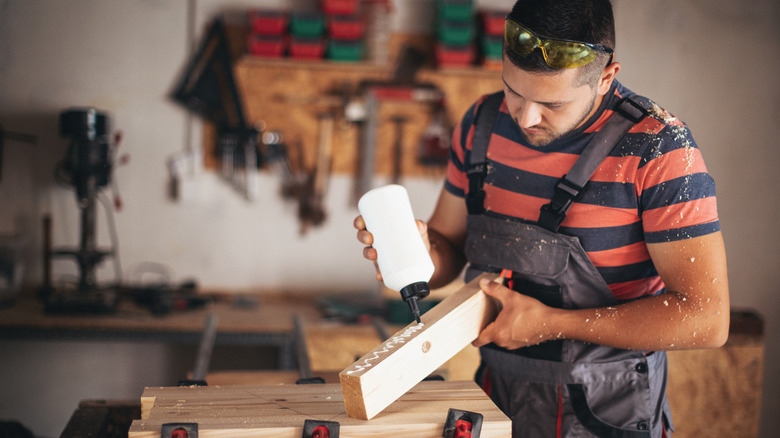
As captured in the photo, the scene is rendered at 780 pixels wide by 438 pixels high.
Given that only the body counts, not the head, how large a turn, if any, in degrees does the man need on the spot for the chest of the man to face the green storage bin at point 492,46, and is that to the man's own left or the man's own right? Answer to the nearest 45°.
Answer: approximately 135° to the man's own right

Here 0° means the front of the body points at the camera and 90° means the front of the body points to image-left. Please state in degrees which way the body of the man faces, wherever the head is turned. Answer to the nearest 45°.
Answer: approximately 45°

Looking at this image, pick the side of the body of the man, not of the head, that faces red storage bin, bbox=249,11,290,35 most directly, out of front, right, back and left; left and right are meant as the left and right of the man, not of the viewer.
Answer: right

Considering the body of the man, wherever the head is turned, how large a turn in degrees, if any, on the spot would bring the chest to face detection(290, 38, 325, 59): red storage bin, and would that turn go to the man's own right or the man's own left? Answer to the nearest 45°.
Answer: approximately 90° to the man's own right

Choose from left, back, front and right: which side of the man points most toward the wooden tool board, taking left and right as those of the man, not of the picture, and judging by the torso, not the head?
right
